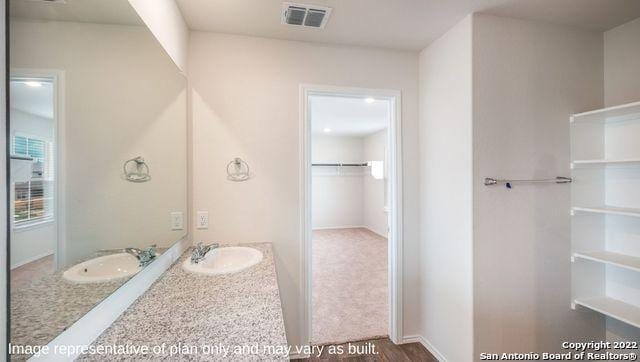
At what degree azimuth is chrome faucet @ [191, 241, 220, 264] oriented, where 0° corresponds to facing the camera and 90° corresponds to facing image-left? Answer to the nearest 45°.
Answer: approximately 270°

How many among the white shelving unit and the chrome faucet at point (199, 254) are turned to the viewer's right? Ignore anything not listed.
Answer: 1

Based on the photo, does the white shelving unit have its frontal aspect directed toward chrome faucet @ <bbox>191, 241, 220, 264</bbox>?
yes

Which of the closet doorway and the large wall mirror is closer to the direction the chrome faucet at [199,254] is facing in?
the closet doorway

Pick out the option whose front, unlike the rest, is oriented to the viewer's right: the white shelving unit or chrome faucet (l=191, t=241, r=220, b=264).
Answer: the chrome faucet

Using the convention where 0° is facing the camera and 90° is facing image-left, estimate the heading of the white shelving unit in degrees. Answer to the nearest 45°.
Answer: approximately 45°
